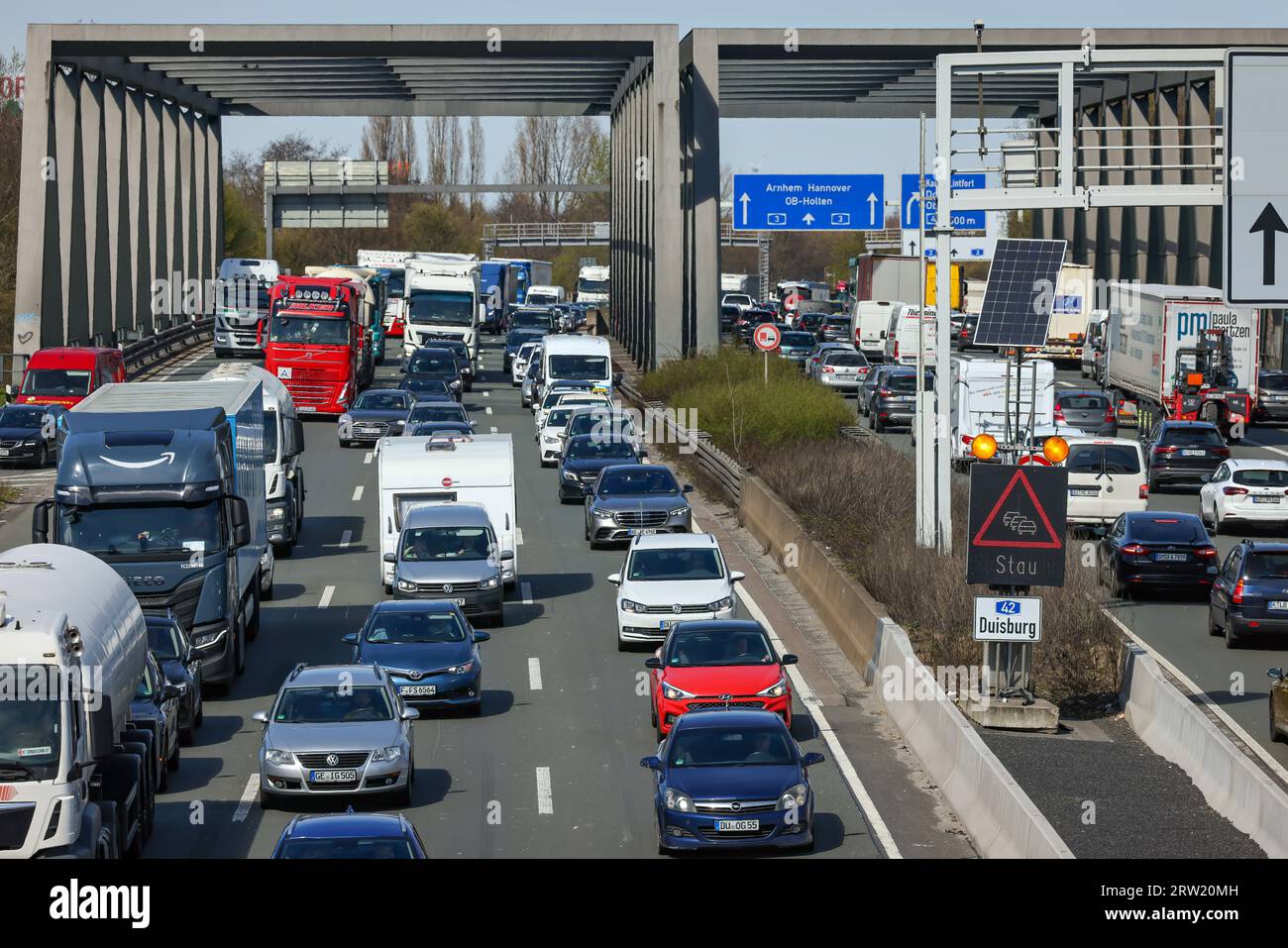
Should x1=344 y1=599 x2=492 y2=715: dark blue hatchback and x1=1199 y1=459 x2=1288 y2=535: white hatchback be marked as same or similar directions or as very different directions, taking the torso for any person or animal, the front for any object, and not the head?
very different directions

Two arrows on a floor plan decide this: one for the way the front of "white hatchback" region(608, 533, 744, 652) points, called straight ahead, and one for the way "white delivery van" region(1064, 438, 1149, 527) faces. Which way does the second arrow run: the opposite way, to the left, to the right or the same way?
the opposite way

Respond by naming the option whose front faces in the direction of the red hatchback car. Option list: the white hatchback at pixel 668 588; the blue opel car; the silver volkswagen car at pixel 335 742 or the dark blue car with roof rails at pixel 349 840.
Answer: the white hatchback

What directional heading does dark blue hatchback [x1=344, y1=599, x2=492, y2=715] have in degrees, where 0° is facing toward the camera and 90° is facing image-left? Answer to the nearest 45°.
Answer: approximately 0°

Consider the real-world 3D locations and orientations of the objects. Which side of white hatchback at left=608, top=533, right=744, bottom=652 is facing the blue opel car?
front

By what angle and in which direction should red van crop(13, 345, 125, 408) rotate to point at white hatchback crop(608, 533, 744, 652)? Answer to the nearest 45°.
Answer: approximately 45° to its left

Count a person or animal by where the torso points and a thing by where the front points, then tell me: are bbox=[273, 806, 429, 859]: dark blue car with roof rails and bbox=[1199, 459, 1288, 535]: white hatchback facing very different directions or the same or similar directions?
very different directions

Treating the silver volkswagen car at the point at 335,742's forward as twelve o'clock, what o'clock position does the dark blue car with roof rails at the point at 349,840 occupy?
The dark blue car with roof rails is roughly at 12 o'clock from the silver volkswagen car.

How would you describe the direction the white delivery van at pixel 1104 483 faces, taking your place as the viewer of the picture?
facing away from the viewer

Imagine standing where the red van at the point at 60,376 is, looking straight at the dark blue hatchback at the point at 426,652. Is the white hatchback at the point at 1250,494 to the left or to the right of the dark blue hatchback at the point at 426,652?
left
